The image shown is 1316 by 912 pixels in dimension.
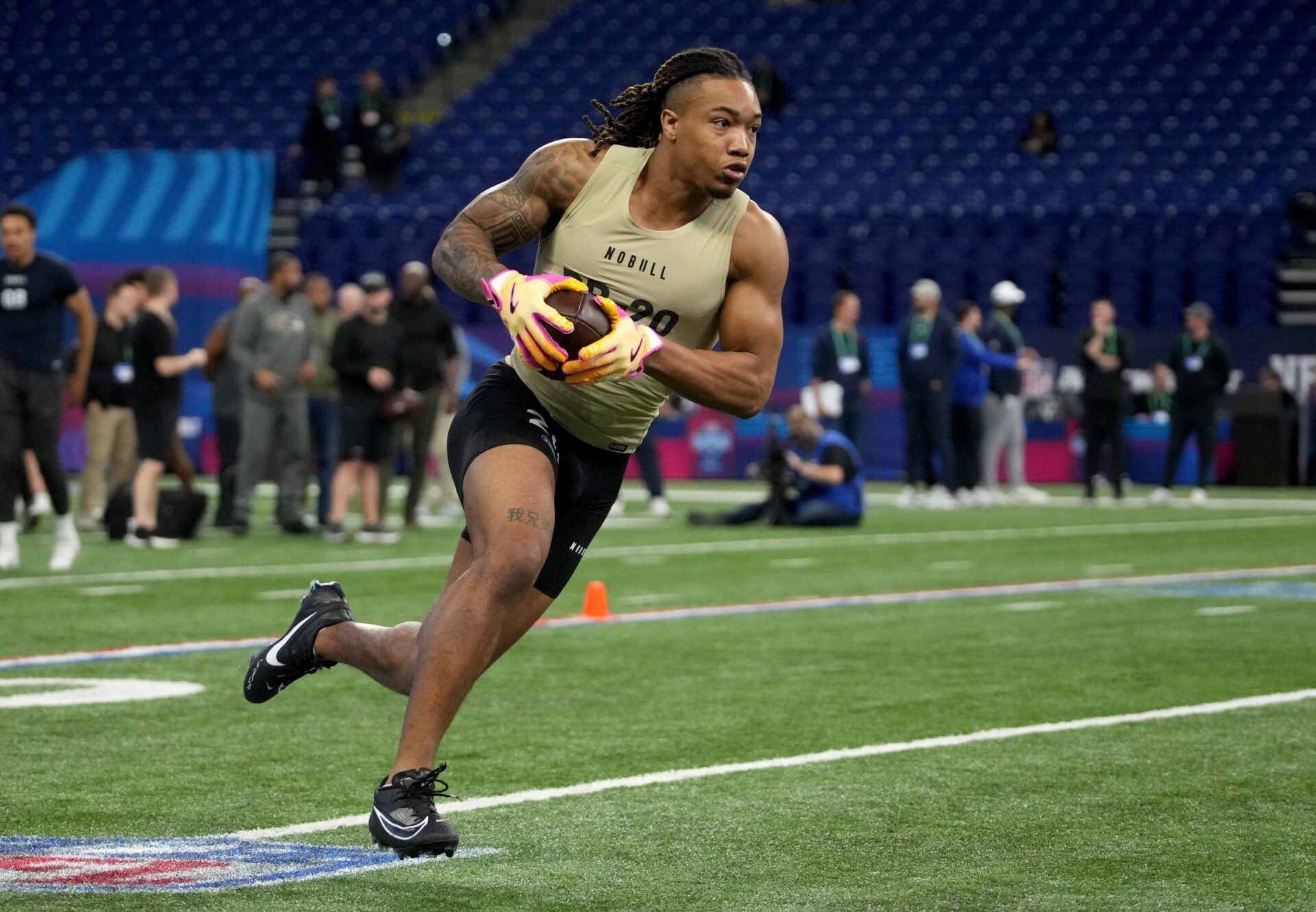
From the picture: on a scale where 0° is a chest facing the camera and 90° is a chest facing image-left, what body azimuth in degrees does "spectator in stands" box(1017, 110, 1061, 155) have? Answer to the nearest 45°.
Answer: approximately 0°

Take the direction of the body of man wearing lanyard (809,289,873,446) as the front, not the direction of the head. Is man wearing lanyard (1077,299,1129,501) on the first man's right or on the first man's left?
on the first man's left

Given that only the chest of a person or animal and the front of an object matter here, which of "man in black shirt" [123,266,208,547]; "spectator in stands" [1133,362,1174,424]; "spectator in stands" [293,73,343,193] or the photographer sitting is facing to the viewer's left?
the photographer sitting

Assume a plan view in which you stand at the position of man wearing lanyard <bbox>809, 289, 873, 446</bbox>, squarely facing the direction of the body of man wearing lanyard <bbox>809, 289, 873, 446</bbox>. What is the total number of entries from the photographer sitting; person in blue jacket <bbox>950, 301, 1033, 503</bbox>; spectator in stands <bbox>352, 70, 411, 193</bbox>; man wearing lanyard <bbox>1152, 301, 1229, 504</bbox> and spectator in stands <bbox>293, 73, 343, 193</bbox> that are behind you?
2

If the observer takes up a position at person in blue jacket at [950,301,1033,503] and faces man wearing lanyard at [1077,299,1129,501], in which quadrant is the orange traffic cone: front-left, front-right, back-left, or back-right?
back-right

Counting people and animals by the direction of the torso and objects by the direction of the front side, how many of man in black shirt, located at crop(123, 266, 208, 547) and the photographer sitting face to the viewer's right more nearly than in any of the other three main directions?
1

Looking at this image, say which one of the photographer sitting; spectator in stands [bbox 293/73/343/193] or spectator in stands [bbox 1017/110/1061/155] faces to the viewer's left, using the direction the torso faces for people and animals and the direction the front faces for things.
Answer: the photographer sitting

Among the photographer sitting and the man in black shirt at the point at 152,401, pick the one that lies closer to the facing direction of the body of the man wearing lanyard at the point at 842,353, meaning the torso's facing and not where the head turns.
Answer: the photographer sitting
